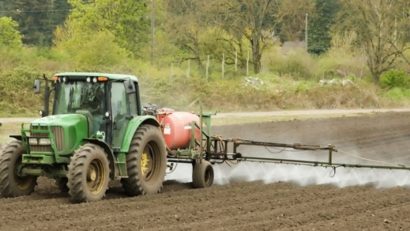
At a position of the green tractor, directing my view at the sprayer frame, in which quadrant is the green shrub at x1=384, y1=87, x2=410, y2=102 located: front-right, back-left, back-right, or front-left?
front-left

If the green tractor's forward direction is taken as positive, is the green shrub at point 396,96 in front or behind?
behind

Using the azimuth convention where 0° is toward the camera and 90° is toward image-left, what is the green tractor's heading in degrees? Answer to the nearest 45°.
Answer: approximately 45°

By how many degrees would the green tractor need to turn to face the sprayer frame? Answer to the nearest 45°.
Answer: approximately 180°
